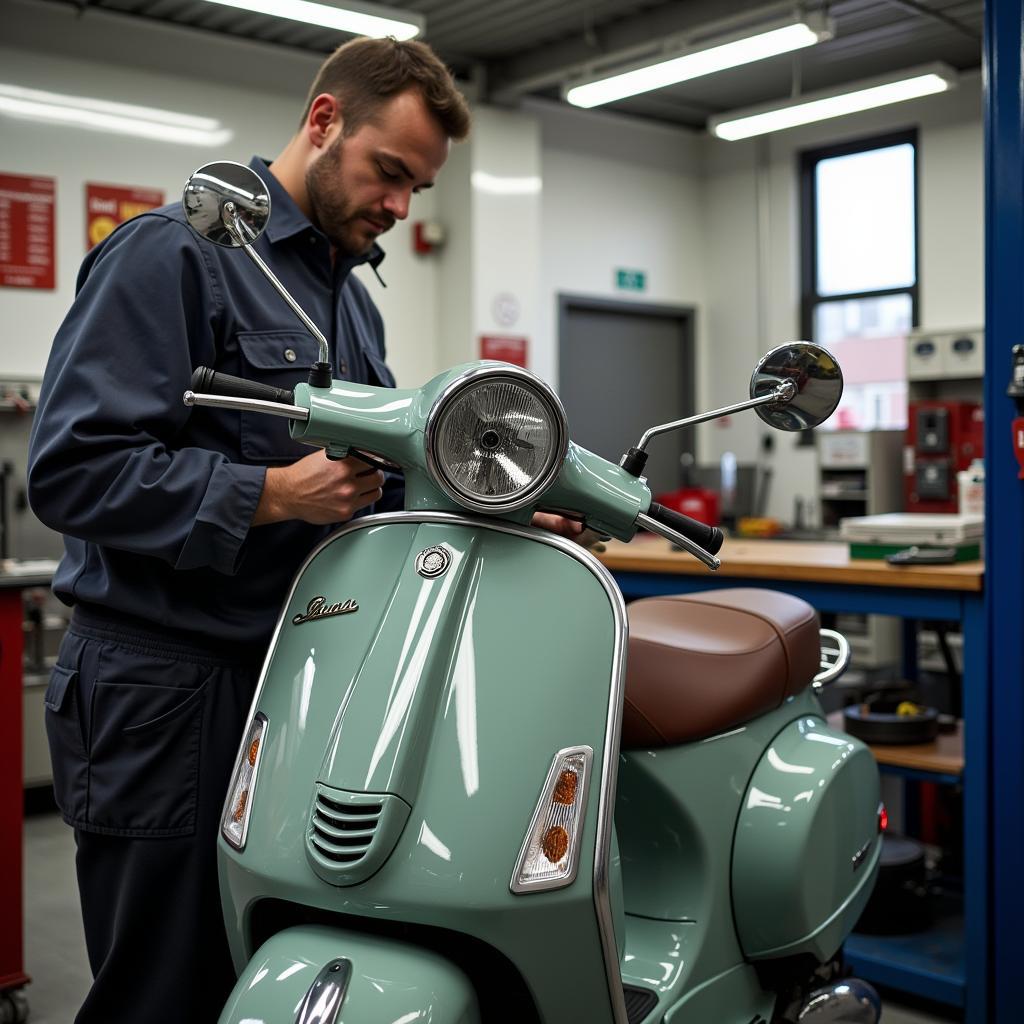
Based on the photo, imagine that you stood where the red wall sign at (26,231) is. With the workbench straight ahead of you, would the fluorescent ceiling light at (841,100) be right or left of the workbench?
left

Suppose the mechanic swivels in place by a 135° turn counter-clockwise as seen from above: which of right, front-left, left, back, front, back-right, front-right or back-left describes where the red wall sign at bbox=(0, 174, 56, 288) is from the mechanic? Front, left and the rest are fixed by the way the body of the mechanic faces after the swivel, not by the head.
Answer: front

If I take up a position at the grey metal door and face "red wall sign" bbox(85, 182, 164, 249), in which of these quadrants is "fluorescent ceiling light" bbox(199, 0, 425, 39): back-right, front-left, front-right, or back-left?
front-left

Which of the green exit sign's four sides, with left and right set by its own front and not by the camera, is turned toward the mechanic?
front

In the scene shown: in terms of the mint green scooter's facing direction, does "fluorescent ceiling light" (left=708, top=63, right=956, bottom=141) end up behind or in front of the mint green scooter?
behind

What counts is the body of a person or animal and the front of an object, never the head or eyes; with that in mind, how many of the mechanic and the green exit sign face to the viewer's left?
0

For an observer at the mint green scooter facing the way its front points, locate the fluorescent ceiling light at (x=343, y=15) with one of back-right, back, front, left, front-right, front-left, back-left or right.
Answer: back-right

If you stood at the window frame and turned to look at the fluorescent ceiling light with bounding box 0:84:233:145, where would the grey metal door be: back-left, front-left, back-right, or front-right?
front-right

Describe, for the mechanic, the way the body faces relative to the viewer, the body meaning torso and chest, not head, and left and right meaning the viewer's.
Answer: facing the viewer and to the right of the viewer

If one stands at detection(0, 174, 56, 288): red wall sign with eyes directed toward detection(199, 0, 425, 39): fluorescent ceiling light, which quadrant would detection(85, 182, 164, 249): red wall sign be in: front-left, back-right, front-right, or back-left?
front-left

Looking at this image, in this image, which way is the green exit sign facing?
toward the camera

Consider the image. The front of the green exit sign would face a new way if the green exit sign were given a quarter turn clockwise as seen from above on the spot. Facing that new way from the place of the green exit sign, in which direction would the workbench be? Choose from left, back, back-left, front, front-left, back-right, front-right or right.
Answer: left

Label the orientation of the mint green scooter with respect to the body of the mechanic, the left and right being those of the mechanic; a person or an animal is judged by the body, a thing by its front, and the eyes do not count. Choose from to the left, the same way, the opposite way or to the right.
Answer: to the right
